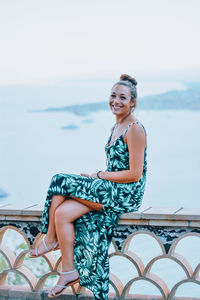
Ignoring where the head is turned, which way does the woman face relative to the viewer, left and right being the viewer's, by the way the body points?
facing the viewer and to the left of the viewer
